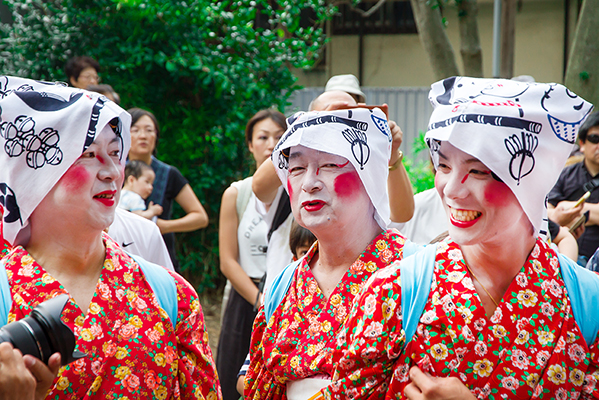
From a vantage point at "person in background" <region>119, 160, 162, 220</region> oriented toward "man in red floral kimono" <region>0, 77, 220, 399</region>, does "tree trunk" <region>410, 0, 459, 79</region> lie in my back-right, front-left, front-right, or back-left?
back-left

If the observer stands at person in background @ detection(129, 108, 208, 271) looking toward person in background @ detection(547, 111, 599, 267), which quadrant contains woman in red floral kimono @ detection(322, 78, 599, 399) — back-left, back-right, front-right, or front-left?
front-right

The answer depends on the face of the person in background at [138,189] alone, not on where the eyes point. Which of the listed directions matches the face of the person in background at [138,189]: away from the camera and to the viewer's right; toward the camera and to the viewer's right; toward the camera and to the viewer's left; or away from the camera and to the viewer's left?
toward the camera and to the viewer's right

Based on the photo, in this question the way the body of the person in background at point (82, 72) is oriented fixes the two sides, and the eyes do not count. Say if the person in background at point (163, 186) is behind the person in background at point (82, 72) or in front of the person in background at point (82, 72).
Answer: in front

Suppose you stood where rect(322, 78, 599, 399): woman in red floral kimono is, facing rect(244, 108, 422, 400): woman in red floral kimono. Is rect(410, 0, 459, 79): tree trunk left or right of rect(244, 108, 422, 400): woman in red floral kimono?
right

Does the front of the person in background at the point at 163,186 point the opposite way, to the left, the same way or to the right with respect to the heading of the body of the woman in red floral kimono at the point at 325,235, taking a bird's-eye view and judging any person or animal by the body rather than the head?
the same way

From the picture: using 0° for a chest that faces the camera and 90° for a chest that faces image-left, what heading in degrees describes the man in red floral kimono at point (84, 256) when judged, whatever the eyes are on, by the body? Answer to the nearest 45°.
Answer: approximately 315°

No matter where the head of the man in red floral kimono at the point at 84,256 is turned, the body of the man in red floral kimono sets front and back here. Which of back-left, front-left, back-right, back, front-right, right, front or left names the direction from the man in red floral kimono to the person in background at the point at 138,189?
back-left

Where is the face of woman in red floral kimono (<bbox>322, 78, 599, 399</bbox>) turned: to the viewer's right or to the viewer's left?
to the viewer's left

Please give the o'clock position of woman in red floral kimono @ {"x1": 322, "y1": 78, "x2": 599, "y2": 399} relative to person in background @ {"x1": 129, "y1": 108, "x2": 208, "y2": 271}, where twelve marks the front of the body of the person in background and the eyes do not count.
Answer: The woman in red floral kimono is roughly at 10 o'clock from the person in background.

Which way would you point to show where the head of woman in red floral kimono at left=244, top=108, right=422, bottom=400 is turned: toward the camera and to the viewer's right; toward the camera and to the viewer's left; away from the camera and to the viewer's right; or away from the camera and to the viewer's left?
toward the camera and to the viewer's left

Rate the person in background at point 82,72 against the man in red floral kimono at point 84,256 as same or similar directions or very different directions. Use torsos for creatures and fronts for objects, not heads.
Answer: same or similar directions

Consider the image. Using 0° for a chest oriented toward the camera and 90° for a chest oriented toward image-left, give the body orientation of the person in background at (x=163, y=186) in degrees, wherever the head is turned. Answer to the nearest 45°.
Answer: approximately 45°

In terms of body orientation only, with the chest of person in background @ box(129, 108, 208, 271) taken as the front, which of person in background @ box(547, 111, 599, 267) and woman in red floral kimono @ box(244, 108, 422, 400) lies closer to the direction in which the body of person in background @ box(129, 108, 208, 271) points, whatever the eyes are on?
the woman in red floral kimono
